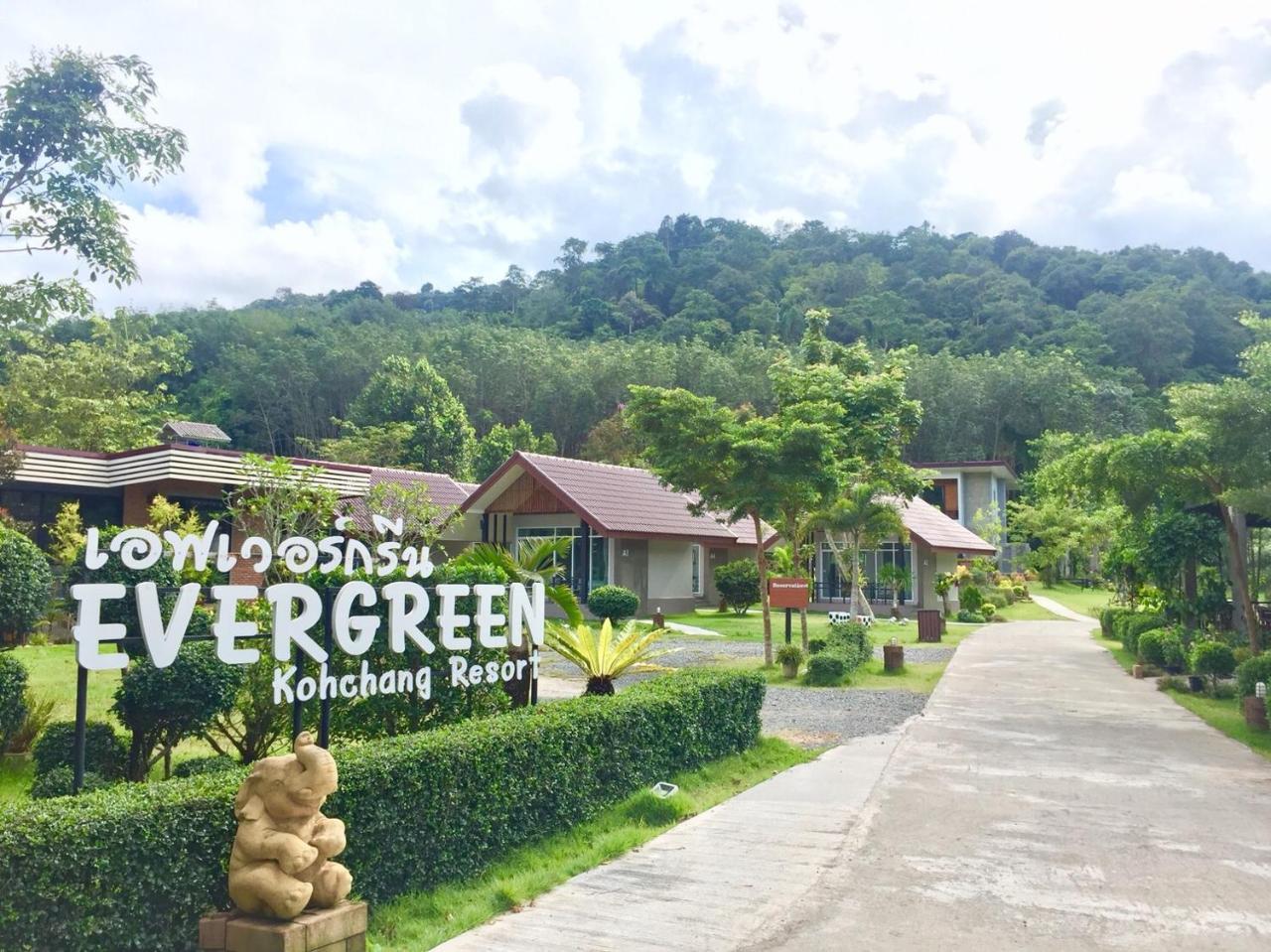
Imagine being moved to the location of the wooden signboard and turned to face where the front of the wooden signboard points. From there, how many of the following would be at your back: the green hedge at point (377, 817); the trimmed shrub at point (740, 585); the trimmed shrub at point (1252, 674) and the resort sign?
1

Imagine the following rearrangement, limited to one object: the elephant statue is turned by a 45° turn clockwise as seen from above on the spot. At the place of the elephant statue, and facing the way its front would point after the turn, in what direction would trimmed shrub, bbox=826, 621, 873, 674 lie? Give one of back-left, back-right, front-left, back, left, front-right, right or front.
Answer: back-left

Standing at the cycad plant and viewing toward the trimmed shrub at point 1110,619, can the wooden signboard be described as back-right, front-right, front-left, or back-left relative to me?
front-left

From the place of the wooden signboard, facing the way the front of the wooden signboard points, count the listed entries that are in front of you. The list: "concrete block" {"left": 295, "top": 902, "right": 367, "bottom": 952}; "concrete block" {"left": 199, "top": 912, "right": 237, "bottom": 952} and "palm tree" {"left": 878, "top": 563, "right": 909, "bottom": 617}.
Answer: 2

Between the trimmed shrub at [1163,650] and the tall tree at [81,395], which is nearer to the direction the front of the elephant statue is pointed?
the trimmed shrub

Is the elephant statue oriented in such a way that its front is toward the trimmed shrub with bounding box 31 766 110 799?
no

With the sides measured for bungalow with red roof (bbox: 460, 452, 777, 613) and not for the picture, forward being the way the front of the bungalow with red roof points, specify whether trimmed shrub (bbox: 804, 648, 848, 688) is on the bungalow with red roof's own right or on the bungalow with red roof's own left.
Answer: on the bungalow with red roof's own left

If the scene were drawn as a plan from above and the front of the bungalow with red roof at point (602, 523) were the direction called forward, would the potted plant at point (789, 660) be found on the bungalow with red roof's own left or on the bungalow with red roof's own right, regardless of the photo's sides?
on the bungalow with red roof's own left

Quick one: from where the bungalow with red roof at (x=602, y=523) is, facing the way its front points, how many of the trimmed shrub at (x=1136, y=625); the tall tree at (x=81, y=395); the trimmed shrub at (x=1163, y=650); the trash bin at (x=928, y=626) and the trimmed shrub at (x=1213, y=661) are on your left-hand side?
4

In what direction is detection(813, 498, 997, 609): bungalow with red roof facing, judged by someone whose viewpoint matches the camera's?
facing the viewer and to the left of the viewer

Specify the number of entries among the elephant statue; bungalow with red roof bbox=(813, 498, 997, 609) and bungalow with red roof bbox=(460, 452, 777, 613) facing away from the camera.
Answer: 0

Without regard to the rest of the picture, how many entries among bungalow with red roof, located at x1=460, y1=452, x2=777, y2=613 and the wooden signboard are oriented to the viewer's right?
0

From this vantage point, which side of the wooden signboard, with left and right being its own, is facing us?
front

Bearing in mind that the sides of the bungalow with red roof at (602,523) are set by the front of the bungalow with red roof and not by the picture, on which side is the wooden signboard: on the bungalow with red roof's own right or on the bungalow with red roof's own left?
on the bungalow with red roof's own left

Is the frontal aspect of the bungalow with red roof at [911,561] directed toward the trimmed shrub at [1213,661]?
no

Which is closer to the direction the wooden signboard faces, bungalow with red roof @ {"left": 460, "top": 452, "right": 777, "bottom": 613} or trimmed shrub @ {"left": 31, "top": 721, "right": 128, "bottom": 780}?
the trimmed shrub

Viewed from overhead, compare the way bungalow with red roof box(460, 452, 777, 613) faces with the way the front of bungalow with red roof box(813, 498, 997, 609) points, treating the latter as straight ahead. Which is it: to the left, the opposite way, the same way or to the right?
the same way

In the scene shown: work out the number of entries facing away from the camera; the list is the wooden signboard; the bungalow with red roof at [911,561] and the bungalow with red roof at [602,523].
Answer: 0

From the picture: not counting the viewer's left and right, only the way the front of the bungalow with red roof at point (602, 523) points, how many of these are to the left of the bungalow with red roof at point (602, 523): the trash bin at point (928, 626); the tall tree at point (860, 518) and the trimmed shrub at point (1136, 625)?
3
